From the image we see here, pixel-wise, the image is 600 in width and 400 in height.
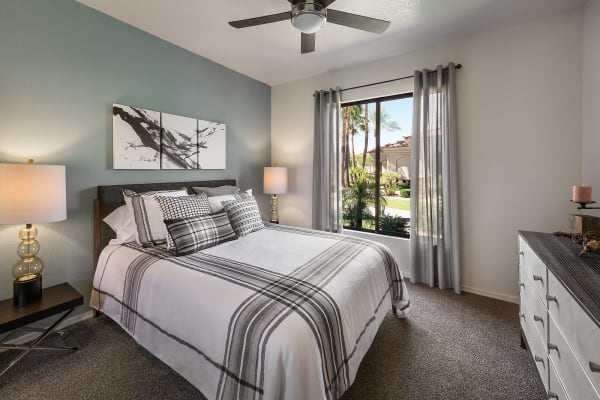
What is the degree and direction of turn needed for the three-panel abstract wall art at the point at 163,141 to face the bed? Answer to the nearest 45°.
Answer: approximately 45° to its right

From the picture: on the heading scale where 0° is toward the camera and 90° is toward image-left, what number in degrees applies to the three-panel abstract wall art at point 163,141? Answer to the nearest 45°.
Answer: approximately 315°

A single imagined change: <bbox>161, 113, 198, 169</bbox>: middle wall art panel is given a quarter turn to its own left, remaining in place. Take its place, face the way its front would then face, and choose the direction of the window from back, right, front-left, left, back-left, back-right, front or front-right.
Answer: front-right

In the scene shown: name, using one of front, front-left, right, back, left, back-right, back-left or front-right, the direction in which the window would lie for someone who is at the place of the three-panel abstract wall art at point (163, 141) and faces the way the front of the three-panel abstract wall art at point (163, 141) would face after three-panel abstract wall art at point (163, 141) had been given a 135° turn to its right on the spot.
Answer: back

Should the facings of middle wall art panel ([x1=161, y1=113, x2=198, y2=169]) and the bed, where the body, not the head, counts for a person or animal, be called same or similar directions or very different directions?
same or similar directions

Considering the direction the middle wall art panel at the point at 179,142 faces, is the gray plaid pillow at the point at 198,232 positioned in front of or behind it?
in front

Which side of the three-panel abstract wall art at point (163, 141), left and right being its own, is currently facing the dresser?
front

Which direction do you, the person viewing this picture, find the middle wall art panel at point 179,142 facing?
facing the viewer and to the right of the viewer

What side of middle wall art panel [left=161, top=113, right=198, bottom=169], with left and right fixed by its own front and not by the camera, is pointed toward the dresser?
front

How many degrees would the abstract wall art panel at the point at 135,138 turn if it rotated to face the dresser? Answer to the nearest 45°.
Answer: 0° — it already faces it

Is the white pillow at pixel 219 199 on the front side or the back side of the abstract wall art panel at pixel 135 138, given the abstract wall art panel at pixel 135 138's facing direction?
on the front side
